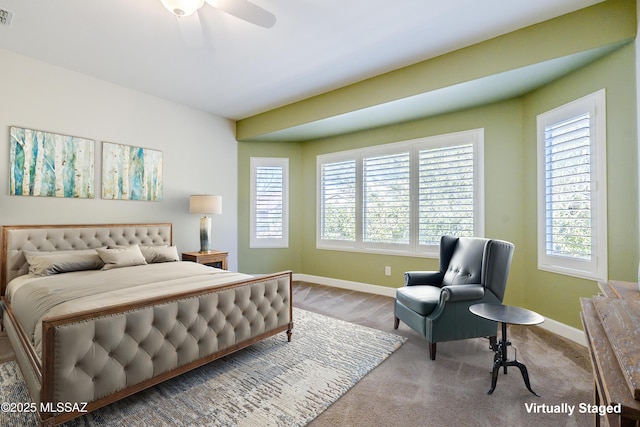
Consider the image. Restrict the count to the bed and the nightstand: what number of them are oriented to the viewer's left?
0

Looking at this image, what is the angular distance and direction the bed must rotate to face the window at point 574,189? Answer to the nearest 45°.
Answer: approximately 45° to its left

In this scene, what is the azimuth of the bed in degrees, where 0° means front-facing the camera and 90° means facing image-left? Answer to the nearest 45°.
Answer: approximately 315°

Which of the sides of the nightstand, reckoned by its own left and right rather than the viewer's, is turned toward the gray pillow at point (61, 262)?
right

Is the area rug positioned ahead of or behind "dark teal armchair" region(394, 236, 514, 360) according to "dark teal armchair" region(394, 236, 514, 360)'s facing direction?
ahead

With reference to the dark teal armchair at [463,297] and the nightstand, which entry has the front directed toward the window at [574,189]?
the nightstand

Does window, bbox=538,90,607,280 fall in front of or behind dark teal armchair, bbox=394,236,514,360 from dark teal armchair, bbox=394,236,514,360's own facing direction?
behind

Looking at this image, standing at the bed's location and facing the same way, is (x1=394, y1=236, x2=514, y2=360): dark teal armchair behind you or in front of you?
in front

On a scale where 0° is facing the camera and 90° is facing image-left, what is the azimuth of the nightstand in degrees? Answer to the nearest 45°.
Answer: approximately 315°

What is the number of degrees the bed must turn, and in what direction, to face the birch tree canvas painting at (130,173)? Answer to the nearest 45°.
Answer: approximately 135° to its left

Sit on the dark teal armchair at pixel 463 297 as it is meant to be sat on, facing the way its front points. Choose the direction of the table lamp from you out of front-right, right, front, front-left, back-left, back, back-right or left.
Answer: front-right

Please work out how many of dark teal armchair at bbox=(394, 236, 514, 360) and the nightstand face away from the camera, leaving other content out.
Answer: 0

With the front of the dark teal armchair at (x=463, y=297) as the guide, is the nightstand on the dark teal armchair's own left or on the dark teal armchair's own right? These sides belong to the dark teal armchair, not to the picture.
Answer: on the dark teal armchair's own right

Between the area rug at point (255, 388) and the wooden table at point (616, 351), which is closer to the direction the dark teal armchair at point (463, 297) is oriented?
the area rug

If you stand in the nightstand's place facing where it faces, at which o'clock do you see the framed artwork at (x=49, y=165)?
The framed artwork is roughly at 4 o'clock from the nightstand.
